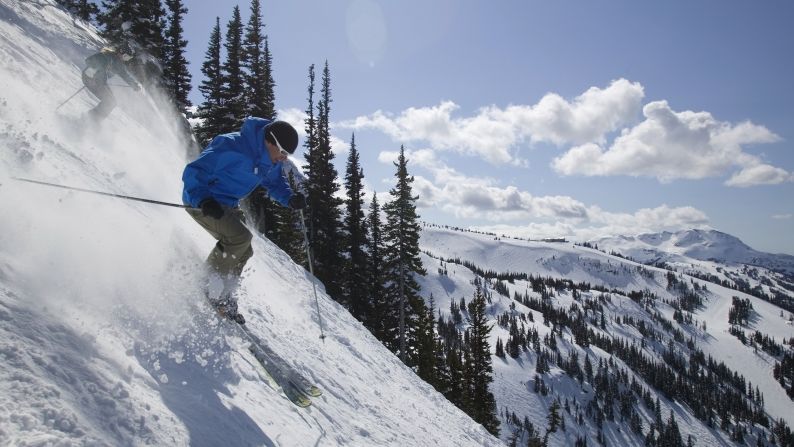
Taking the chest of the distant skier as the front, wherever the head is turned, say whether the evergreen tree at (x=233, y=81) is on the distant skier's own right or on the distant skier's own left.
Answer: on the distant skier's own left

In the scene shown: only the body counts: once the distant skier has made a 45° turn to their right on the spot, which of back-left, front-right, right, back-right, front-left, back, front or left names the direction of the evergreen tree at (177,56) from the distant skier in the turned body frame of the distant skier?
back-left

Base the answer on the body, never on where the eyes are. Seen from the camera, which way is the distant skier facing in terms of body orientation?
to the viewer's right

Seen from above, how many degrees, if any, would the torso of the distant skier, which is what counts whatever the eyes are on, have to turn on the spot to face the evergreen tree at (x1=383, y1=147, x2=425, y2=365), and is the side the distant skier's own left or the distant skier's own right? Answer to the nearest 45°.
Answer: approximately 45° to the distant skier's own left

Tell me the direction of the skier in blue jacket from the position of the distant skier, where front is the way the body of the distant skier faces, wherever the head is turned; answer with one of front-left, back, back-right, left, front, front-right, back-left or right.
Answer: right

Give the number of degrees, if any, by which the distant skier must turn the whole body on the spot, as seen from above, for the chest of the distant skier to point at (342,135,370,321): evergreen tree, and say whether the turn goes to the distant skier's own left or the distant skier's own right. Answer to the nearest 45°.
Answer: approximately 45° to the distant skier's own left

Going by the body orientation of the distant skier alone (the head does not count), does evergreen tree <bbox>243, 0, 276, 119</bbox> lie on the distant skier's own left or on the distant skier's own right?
on the distant skier's own left

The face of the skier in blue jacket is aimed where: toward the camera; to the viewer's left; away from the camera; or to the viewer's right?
to the viewer's right
